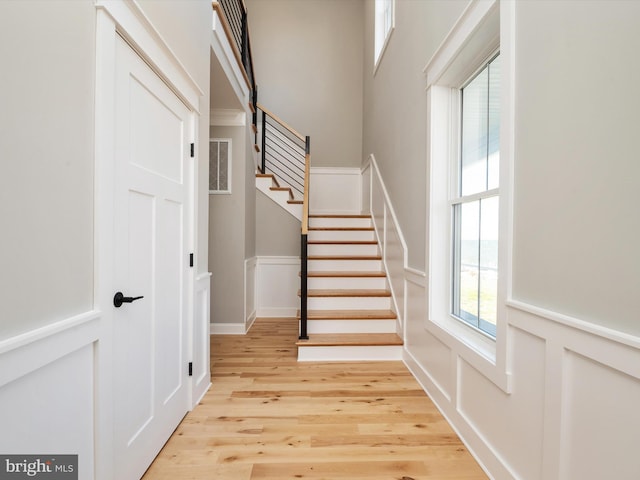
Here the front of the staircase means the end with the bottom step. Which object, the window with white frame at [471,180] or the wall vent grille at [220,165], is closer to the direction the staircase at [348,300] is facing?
the window with white frame

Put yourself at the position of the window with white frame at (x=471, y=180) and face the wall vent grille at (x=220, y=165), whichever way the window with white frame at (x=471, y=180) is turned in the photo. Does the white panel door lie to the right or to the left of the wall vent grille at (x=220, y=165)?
left

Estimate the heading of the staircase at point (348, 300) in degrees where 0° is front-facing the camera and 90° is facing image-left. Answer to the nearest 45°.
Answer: approximately 0°

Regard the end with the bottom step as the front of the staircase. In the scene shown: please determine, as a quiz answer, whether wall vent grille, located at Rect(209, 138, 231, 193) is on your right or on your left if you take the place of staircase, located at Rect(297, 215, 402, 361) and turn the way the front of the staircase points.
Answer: on your right

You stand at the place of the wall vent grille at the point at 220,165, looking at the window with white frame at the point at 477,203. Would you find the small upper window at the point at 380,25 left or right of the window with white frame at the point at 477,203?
left

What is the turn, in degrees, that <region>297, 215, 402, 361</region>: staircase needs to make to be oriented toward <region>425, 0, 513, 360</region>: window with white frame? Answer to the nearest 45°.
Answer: approximately 45° to its left

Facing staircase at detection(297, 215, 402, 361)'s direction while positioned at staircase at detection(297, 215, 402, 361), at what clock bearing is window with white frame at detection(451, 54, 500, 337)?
The window with white frame is roughly at 11 o'clock from the staircase.

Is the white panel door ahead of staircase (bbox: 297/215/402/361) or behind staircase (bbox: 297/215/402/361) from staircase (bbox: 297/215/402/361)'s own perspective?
ahead
